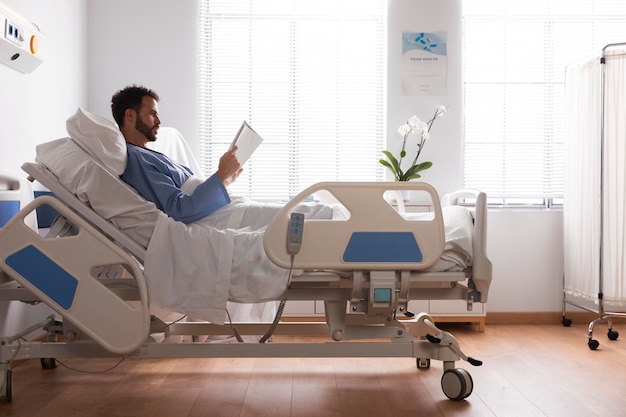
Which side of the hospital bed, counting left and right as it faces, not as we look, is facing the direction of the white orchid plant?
left

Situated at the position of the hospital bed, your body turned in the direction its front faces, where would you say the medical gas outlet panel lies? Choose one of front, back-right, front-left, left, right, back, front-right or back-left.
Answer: back-left

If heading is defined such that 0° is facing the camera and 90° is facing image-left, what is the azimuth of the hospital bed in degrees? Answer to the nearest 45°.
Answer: approximately 270°

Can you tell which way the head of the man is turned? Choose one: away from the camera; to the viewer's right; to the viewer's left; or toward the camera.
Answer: to the viewer's right

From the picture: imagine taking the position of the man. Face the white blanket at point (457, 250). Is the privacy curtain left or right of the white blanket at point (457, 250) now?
left

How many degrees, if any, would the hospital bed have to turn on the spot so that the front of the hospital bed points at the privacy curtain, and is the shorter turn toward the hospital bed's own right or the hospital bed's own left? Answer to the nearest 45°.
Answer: approximately 45° to the hospital bed's own left
